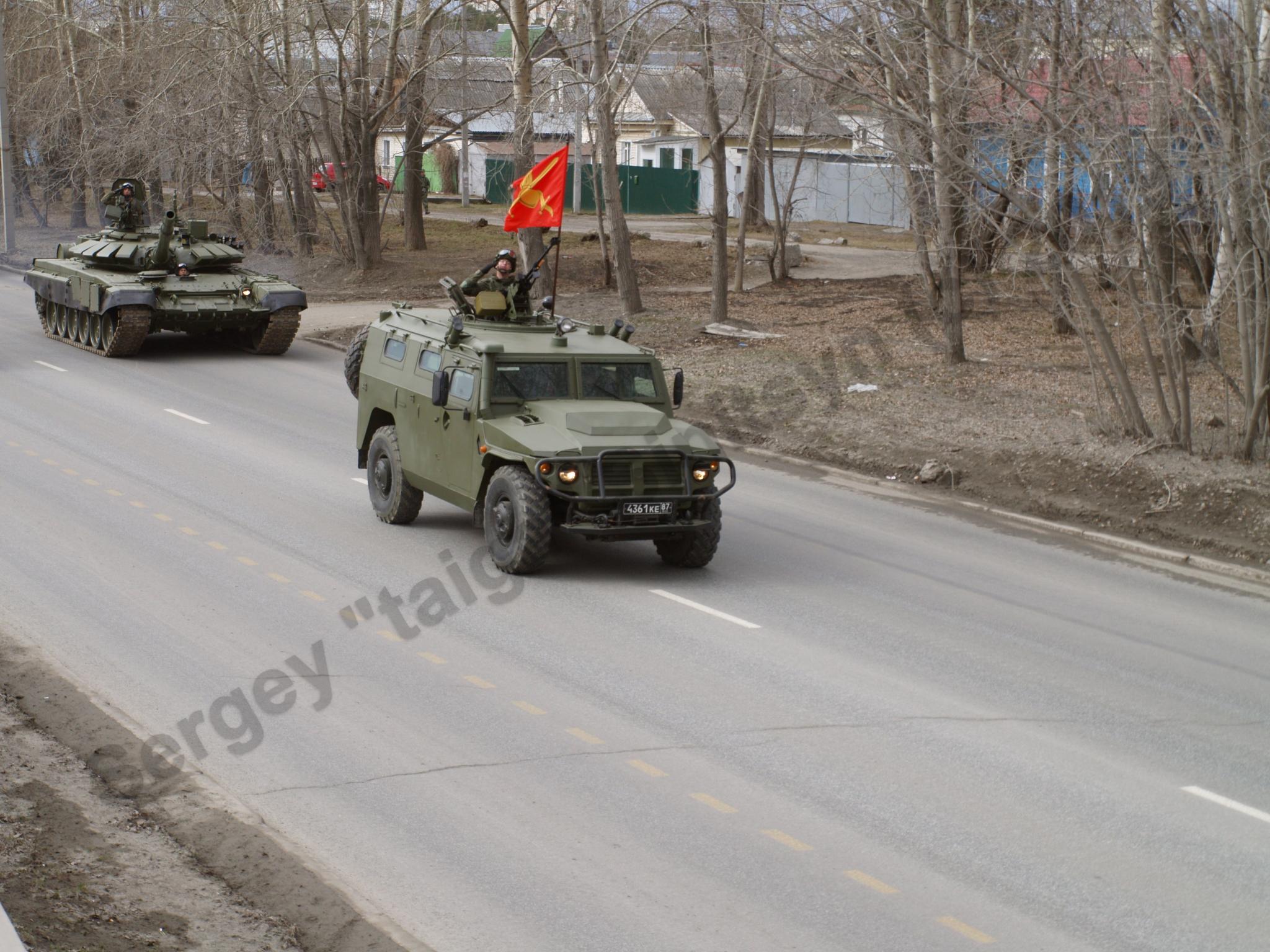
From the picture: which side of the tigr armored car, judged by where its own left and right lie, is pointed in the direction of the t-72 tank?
back

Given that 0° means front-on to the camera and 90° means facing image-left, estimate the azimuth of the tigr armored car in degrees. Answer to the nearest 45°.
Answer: approximately 315°

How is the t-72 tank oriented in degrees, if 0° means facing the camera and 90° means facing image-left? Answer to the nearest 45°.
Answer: approximately 315°

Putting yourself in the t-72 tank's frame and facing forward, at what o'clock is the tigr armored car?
The tigr armored car is roughly at 1 o'clock from the t-72 tank.
